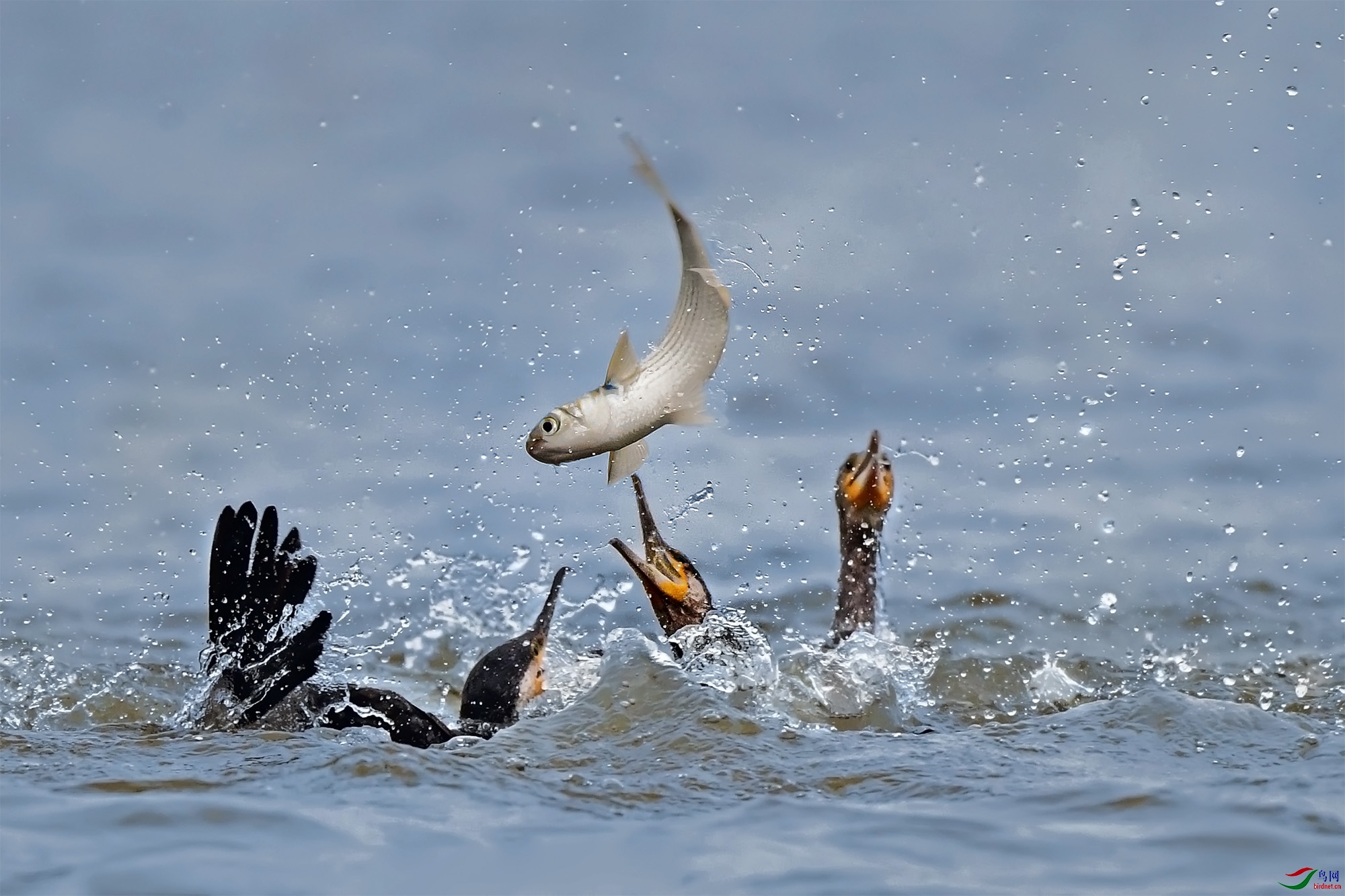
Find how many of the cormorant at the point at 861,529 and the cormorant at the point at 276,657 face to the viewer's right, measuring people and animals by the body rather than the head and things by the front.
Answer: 1

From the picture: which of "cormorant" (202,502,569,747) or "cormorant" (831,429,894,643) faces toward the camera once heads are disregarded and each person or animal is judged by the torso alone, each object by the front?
"cormorant" (831,429,894,643)

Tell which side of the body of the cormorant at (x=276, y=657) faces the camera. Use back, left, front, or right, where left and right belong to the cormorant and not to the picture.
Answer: right

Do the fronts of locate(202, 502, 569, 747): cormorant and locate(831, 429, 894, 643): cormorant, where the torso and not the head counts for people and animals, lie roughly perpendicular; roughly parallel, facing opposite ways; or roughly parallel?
roughly perpendicular

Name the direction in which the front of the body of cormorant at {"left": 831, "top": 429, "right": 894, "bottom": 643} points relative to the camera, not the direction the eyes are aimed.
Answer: toward the camera

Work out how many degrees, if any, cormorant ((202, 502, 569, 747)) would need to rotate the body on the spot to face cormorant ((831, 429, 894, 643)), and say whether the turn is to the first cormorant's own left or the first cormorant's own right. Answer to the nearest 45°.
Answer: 0° — it already faces it

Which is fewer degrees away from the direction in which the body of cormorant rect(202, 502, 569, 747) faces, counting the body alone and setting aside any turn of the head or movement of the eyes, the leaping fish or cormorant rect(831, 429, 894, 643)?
the cormorant

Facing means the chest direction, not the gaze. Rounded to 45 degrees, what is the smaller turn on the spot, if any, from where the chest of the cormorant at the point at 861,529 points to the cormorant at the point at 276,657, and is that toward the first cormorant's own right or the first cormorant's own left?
approximately 45° to the first cormorant's own right
